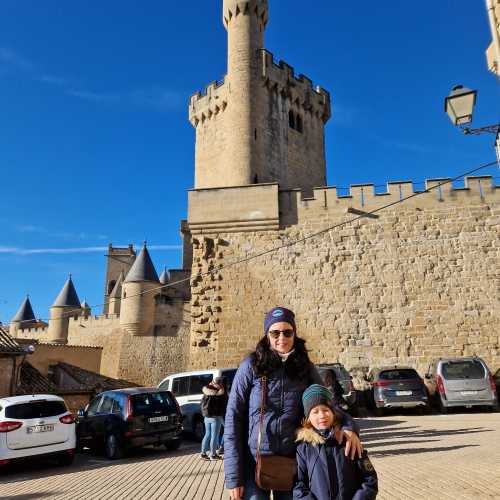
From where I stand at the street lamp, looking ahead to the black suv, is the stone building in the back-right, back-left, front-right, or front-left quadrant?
front-right

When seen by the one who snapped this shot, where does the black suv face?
facing away from the viewer and to the left of the viewer

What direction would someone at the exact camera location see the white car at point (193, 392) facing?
facing away from the viewer and to the left of the viewer

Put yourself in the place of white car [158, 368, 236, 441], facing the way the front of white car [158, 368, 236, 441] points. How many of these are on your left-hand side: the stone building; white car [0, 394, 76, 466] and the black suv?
2

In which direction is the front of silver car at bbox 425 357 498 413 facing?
away from the camera

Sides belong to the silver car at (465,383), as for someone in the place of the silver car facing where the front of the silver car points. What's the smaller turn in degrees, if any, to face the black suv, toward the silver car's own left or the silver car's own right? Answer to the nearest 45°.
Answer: approximately 135° to the silver car's own left

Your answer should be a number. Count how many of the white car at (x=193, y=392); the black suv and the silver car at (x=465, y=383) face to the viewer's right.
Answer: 0

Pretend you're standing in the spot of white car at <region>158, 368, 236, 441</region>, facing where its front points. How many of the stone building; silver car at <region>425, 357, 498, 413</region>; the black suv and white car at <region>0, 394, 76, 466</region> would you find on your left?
2

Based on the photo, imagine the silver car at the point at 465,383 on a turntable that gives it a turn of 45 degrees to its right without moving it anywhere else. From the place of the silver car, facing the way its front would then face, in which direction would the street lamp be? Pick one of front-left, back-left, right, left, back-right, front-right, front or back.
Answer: back-right

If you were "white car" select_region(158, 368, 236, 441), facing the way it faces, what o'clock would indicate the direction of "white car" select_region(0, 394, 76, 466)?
"white car" select_region(0, 394, 76, 466) is roughly at 9 o'clock from "white car" select_region(158, 368, 236, 441).

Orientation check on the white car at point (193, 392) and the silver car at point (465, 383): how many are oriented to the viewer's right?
0

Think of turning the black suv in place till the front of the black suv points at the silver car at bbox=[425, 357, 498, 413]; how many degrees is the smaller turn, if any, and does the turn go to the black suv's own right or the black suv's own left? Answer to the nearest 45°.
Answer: approximately 135° to the black suv's own right

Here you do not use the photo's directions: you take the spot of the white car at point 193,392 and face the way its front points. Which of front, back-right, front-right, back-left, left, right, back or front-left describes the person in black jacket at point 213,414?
back-left

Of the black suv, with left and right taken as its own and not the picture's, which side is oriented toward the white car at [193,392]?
right
